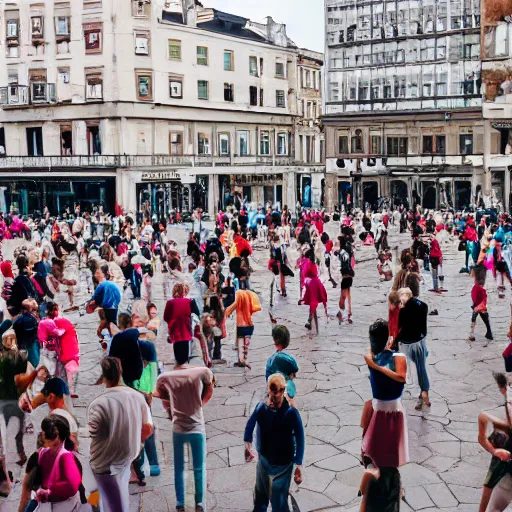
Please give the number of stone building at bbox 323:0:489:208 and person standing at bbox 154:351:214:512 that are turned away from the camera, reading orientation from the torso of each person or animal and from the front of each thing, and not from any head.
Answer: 1

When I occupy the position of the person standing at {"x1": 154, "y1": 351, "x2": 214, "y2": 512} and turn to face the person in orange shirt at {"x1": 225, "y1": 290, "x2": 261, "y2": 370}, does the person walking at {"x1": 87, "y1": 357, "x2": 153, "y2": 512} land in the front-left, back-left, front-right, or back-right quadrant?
back-left

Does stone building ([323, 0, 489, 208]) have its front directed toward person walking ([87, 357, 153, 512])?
yes

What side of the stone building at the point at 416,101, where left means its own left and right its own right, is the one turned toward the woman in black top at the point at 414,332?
front

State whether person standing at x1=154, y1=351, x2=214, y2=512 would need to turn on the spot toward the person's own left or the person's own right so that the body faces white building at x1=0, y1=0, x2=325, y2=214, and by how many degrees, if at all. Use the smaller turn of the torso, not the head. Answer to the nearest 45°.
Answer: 0° — they already face it

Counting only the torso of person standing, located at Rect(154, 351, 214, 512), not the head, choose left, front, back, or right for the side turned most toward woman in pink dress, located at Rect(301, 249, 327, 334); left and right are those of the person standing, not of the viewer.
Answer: front

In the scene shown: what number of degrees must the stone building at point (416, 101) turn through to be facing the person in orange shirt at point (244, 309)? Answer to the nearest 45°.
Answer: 0° — it already faces them

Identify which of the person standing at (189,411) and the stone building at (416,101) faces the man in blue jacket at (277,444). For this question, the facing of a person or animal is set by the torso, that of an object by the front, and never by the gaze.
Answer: the stone building

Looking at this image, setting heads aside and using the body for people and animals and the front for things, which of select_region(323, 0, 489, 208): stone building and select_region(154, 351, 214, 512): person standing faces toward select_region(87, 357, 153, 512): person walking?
the stone building

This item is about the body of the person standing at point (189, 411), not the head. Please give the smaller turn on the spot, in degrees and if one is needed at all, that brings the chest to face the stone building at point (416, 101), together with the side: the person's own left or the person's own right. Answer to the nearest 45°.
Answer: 0° — they already face it

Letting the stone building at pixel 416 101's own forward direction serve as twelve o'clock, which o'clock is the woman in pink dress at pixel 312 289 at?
The woman in pink dress is roughly at 12 o'clock from the stone building.

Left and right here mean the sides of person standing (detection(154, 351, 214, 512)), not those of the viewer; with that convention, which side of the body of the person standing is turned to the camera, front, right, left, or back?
back

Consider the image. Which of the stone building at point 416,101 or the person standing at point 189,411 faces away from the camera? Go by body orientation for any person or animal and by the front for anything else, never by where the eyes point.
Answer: the person standing

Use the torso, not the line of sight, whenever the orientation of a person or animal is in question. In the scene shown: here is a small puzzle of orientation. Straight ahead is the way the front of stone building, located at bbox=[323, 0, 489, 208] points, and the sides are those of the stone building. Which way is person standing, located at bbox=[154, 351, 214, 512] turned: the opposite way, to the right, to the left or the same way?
the opposite way
